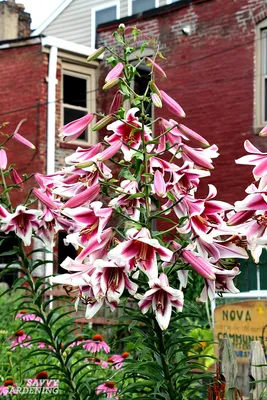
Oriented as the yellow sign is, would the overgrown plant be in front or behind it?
in front

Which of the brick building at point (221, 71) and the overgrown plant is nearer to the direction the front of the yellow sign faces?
the overgrown plant

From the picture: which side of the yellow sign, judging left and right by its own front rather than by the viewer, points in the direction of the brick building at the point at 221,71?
back

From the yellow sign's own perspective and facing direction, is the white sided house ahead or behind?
behind

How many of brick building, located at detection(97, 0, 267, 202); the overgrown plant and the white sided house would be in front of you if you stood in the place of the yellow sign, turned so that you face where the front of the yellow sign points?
1

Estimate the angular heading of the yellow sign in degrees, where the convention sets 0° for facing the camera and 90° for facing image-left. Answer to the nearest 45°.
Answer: approximately 0°

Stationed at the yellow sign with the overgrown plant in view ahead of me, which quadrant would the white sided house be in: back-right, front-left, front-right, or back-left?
back-right
